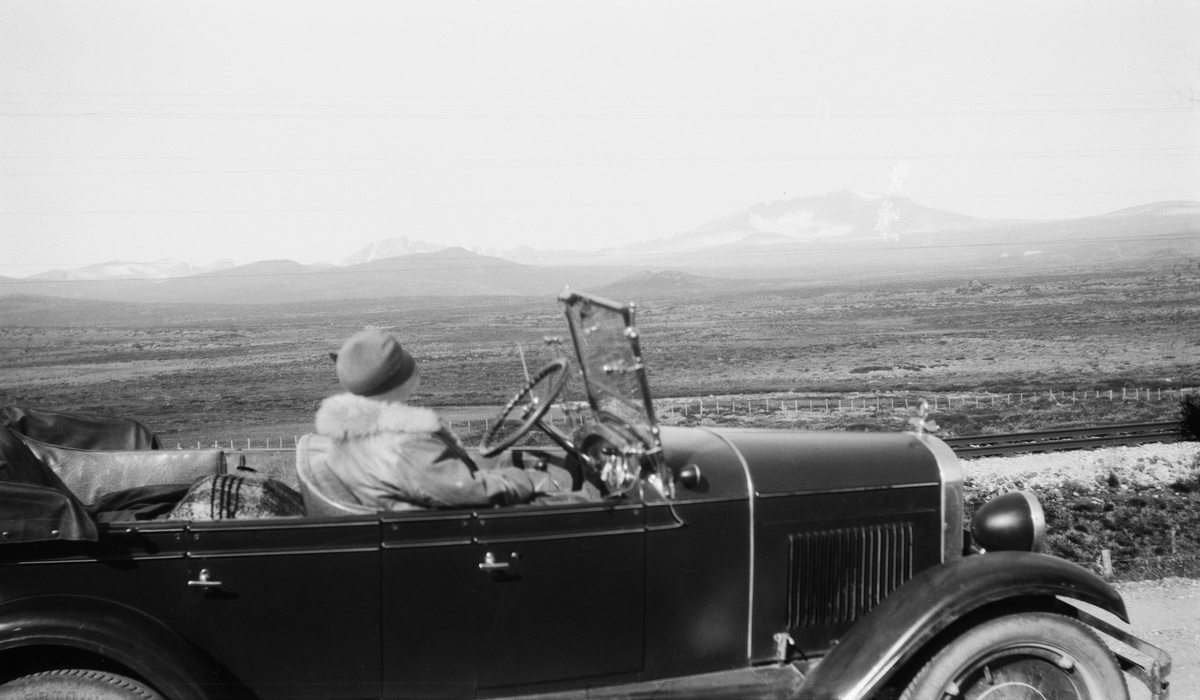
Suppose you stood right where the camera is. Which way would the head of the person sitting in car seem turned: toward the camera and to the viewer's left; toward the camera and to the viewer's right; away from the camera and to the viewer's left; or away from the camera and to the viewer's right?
away from the camera and to the viewer's right

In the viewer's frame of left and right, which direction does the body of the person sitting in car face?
facing away from the viewer and to the right of the viewer

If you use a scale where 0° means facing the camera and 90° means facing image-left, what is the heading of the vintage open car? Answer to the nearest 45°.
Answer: approximately 270°
